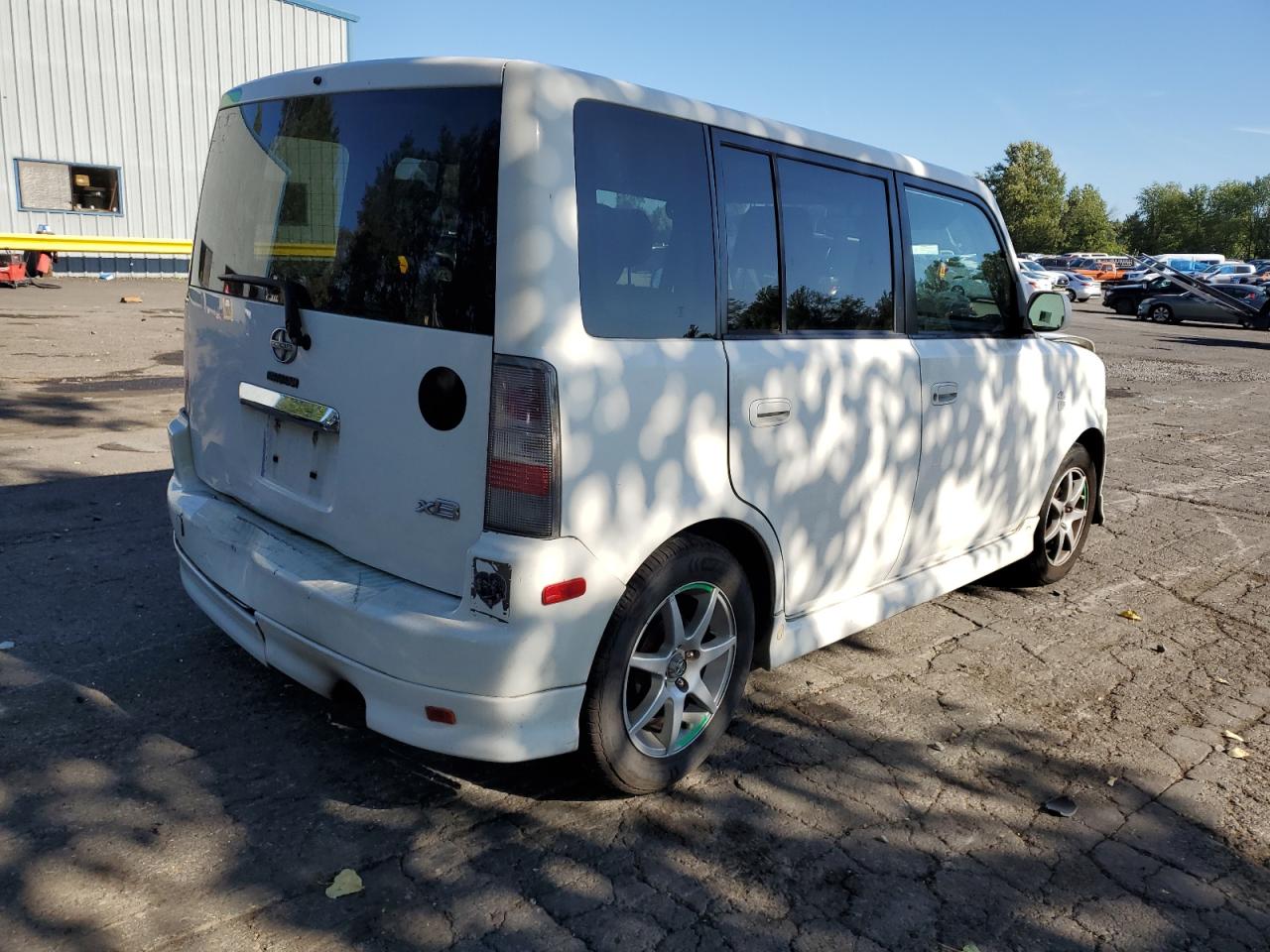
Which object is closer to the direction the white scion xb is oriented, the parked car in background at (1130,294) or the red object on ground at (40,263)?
the parked car in background

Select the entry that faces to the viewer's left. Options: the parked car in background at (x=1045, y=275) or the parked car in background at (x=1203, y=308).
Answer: the parked car in background at (x=1203, y=308)

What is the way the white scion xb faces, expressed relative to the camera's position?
facing away from the viewer and to the right of the viewer

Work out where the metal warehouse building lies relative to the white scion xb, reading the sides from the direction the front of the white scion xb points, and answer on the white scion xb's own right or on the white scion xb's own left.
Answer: on the white scion xb's own left

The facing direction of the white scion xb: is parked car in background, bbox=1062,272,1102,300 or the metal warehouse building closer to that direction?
the parked car in background

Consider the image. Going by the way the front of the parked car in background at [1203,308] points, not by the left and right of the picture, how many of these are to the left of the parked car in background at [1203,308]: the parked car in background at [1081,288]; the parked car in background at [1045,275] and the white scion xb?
1

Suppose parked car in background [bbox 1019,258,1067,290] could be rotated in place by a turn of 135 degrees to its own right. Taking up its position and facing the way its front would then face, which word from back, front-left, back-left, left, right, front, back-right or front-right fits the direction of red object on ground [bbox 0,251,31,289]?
front-left

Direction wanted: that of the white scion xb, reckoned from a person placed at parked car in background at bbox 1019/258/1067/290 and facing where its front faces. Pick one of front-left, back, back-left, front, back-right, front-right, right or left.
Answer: front-right

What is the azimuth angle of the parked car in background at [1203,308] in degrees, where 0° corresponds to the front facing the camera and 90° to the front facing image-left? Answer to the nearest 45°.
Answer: approximately 90°

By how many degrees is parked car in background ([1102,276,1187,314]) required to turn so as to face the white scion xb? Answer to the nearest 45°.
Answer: approximately 45° to its left

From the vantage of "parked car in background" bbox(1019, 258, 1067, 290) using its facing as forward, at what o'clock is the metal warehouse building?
The metal warehouse building is roughly at 3 o'clock from the parked car in background.

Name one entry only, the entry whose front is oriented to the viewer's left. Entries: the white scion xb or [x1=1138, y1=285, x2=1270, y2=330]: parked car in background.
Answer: the parked car in background

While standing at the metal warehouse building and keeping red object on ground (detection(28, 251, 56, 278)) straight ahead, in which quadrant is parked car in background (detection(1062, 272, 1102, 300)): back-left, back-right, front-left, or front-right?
back-left
